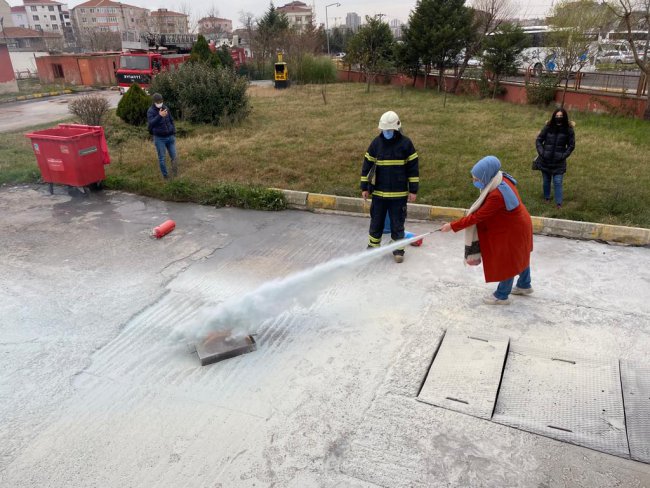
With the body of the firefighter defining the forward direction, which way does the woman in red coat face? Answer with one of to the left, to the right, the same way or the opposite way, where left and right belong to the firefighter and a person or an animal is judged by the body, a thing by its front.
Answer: to the right

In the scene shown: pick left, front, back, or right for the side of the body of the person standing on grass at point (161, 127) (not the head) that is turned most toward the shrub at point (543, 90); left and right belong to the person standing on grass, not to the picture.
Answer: left

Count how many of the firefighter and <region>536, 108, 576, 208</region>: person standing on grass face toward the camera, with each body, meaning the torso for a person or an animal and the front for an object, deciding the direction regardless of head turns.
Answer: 2

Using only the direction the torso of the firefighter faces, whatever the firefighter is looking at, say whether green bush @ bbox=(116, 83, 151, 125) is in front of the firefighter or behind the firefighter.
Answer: behind

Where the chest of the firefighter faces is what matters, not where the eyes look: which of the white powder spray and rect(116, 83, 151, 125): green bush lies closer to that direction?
the white powder spray

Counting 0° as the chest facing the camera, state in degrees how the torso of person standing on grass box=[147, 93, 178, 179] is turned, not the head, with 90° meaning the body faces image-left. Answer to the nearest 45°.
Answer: approximately 315°

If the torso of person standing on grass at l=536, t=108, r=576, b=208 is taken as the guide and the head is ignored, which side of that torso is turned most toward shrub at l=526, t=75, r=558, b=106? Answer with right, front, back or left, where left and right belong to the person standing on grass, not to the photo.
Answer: back

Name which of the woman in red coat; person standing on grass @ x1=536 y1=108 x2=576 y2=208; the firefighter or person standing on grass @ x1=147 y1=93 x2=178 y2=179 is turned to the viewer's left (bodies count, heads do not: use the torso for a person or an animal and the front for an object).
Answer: the woman in red coat

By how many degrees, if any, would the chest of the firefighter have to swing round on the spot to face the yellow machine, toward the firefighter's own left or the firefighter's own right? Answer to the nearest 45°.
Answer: approximately 180°

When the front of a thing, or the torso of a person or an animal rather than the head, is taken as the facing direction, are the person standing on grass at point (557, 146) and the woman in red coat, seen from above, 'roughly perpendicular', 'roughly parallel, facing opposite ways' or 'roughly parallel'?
roughly perpendicular

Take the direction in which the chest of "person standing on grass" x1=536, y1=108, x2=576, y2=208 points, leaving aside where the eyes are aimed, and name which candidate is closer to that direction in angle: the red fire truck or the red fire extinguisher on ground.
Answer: the red fire extinguisher on ground
